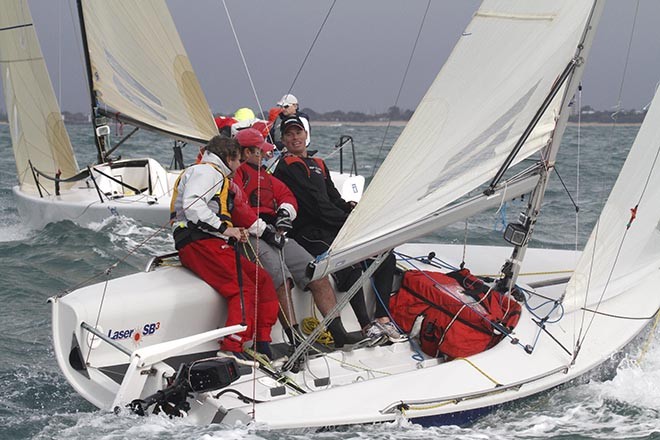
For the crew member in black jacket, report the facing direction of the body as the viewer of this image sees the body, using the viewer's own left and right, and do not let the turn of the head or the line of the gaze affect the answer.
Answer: facing the viewer and to the right of the viewer

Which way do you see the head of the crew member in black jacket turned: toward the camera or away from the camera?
toward the camera

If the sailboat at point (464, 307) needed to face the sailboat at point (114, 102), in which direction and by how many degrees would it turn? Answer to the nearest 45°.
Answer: approximately 90° to its left

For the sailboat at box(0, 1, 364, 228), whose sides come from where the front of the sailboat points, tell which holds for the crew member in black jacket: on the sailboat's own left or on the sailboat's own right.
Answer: on the sailboat's own left

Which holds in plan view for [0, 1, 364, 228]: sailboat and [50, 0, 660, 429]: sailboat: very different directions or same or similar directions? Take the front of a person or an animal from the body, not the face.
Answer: very different directions

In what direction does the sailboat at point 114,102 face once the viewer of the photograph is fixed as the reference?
facing the viewer and to the left of the viewer

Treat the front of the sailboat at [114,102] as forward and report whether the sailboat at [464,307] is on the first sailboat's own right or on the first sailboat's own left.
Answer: on the first sailboat's own left

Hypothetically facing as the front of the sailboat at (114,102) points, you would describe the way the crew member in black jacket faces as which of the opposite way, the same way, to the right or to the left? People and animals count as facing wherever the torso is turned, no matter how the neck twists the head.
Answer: to the left

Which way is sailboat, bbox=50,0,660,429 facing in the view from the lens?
facing away from the viewer and to the right of the viewer
